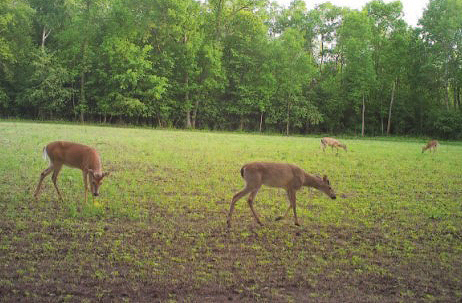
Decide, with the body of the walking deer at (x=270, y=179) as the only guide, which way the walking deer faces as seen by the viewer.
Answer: to the viewer's right

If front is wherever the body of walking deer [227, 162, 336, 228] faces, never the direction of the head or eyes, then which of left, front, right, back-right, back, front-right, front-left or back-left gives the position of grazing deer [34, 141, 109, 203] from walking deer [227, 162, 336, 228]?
back

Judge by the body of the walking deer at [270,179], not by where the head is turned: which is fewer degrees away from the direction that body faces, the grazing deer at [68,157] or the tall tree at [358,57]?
the tall tree

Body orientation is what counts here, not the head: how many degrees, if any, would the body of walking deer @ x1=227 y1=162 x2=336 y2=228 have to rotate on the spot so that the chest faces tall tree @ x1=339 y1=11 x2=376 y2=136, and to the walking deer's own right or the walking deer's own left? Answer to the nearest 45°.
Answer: approximately 90° to the walking deer's own left
